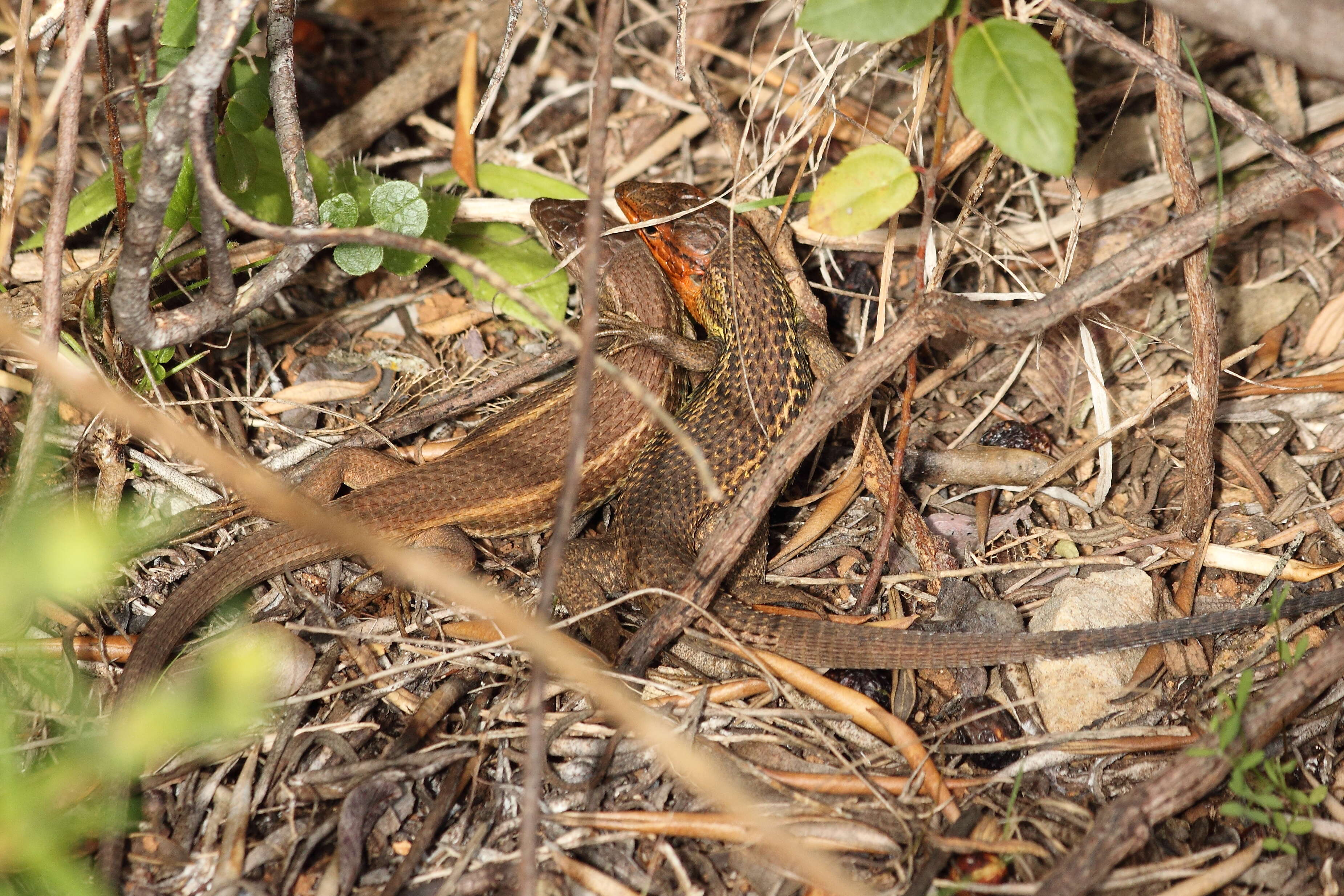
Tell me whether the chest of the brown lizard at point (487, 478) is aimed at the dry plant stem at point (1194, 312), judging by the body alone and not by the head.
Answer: no

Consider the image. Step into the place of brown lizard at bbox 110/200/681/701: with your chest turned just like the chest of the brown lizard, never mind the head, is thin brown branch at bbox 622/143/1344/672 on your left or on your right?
on your right

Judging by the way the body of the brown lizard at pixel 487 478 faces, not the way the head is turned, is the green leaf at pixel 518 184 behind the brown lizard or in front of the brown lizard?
in front

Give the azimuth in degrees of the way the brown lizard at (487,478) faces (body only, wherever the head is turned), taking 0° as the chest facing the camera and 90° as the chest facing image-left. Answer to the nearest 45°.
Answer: approximately 225°

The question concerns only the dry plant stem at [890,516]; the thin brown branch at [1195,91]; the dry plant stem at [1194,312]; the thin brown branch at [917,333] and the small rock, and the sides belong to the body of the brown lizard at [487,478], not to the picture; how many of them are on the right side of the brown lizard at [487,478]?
5

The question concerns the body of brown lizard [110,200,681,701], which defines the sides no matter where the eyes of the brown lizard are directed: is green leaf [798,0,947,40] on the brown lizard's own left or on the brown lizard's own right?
on the brown lizard's own right

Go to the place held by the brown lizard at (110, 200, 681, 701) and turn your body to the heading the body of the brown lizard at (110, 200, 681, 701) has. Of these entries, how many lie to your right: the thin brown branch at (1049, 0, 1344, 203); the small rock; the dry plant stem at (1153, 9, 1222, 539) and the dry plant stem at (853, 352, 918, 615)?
4

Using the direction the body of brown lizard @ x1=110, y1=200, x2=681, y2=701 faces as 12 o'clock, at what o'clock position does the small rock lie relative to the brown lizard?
The small rock is roughly at 3 o'clock from the brown lizard.

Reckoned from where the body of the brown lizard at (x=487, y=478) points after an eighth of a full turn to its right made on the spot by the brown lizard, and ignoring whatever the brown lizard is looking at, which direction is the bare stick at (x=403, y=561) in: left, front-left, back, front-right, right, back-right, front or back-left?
right

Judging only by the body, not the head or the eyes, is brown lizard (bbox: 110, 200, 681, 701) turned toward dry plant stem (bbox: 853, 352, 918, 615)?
no
